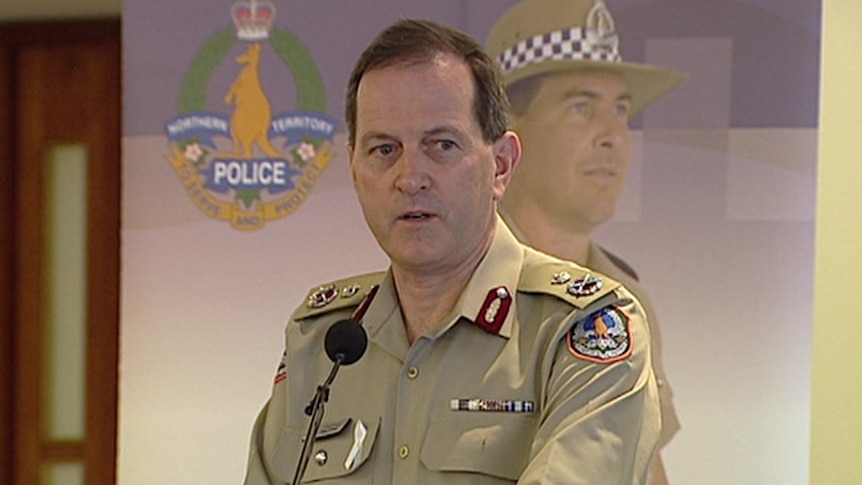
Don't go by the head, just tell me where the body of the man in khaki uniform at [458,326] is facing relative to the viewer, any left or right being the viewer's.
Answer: facing the viewer and to the left of the viewer
